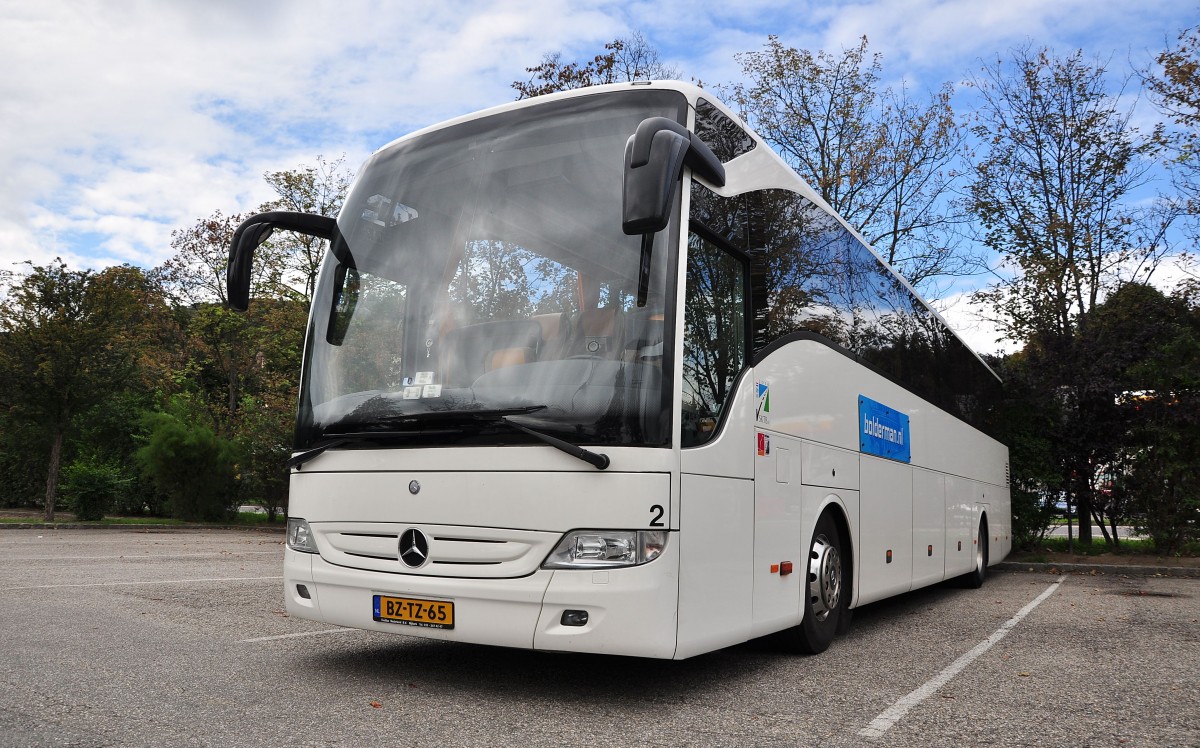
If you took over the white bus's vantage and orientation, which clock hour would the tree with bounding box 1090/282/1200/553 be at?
The tree is roughly at 6 o'clock from the white bus.

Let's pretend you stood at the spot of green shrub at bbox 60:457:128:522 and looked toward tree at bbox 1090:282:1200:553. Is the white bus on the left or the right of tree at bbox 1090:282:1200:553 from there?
right

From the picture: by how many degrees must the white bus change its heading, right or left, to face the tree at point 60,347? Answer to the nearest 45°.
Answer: approximately 90° to its right

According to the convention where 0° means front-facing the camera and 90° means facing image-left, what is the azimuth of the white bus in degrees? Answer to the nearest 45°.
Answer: approximately 45°

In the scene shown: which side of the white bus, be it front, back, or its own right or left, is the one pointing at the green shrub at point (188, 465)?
right

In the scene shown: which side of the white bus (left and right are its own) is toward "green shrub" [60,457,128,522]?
right
